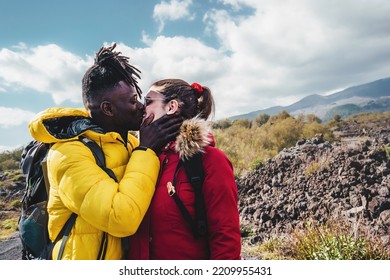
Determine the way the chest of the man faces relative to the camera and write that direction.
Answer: to the viewer's right

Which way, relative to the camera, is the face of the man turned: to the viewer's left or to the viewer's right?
to the viewer's right

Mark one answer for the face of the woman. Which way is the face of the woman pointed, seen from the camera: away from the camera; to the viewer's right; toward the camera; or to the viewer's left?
to the viewer's left
